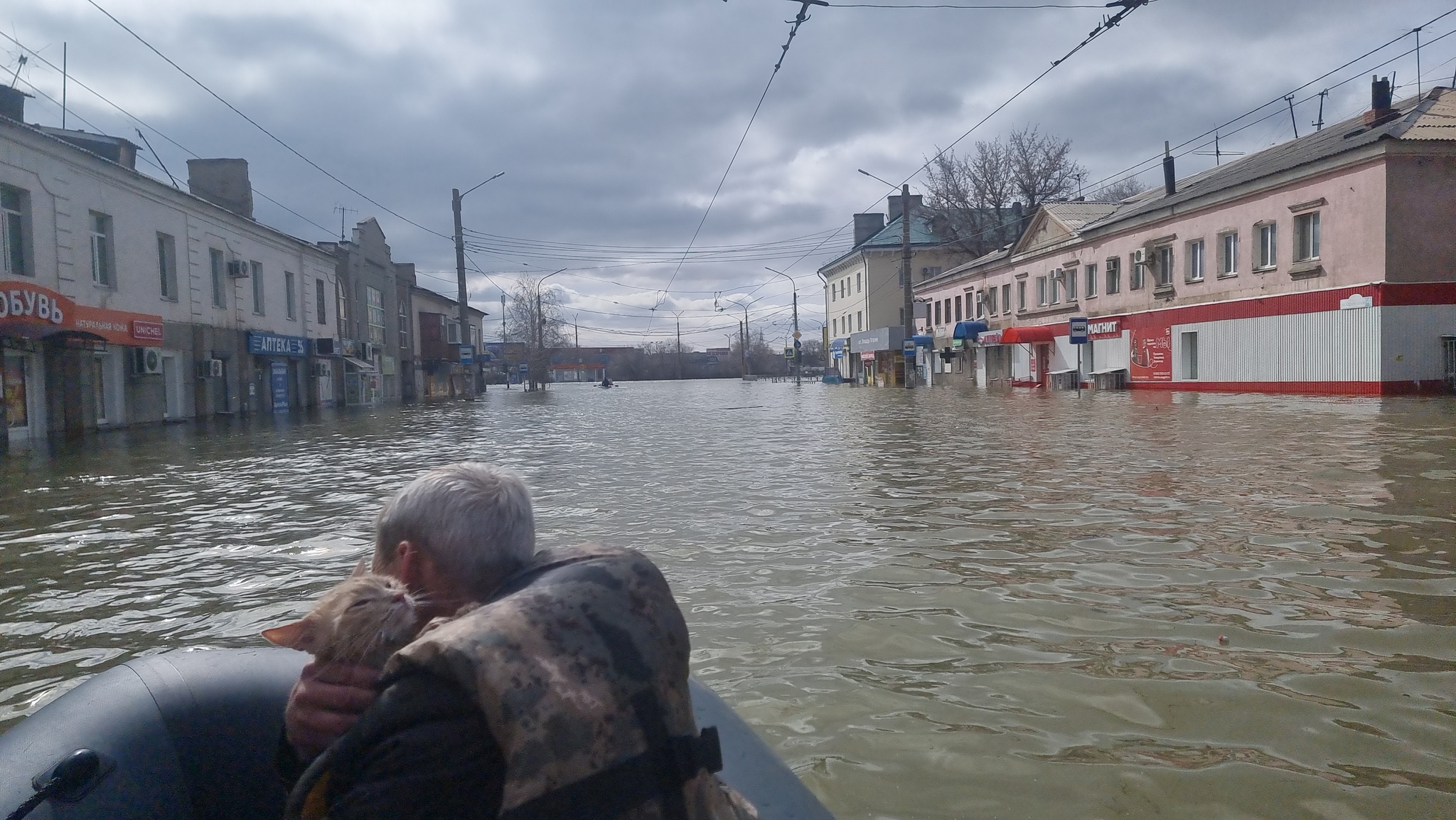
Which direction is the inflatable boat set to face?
away from the camera

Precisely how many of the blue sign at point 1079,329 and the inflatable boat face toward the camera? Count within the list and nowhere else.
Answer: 1

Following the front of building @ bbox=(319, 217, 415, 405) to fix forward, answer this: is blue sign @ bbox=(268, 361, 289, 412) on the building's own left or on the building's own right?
on the building's own right

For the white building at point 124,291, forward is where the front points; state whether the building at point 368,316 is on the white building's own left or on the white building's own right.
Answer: on the white building's own left

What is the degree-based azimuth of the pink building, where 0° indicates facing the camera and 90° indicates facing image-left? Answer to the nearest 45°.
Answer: approximately 45°

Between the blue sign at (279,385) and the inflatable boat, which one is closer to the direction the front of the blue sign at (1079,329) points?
the inflatable boat

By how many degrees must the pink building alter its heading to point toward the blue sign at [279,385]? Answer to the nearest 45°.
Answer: approximately 45° to its right

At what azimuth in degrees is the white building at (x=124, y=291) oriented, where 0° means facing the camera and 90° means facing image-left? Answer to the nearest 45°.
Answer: approximately 315°

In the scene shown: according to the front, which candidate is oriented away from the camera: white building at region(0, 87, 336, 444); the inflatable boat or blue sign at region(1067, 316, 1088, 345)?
the inflatable boat
